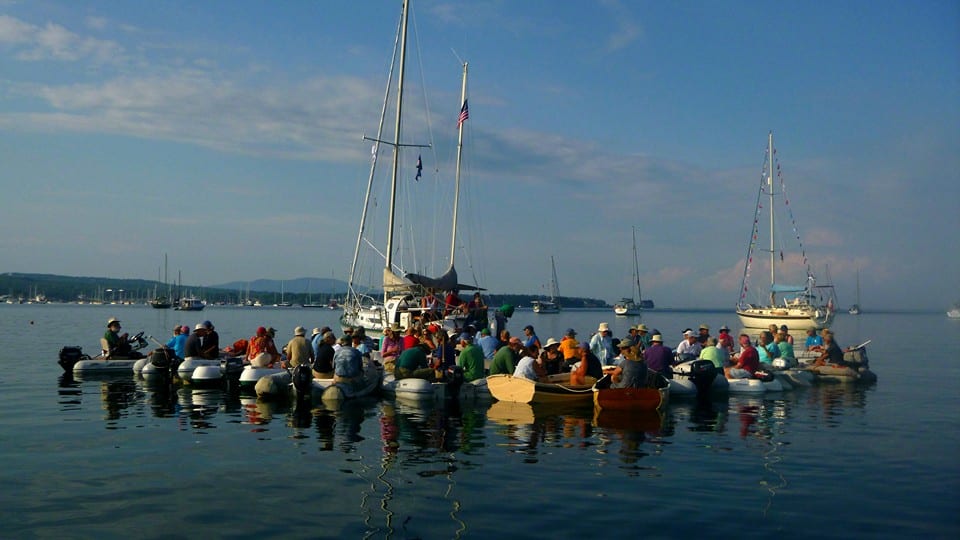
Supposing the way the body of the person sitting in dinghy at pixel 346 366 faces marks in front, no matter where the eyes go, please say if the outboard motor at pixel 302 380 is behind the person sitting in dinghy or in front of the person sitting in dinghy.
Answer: behind

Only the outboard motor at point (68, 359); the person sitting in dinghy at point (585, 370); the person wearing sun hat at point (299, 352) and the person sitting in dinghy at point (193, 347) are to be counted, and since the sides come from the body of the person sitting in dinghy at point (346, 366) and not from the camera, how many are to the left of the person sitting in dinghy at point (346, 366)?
3

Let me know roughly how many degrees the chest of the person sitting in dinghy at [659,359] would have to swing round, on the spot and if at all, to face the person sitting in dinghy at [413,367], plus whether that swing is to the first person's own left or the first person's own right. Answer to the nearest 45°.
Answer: approximately 90° to the first person's own left

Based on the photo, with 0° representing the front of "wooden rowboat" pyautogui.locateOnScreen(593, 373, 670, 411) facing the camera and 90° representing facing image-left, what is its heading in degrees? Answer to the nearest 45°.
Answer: approximately 180°

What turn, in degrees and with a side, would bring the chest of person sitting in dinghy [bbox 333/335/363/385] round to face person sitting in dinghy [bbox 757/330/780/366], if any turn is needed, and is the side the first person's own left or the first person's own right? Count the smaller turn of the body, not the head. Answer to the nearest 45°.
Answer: approximately 45° to the first person's own right

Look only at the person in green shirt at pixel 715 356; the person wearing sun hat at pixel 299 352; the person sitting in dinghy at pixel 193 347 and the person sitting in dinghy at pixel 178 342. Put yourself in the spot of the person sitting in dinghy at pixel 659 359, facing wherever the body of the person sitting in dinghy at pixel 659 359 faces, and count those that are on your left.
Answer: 3

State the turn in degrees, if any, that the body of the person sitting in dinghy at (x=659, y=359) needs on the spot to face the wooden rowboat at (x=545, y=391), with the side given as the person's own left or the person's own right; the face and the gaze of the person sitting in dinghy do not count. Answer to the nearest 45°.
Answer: approximately 135° to the person's own left

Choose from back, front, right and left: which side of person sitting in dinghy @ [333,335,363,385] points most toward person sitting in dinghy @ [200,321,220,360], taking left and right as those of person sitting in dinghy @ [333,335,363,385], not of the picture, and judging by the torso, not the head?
left

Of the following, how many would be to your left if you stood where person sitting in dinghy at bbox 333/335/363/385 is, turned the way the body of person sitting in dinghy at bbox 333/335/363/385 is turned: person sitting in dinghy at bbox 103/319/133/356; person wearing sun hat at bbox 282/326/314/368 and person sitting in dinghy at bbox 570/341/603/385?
2

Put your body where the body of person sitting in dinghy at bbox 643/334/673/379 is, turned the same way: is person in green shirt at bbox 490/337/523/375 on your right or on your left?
on your left

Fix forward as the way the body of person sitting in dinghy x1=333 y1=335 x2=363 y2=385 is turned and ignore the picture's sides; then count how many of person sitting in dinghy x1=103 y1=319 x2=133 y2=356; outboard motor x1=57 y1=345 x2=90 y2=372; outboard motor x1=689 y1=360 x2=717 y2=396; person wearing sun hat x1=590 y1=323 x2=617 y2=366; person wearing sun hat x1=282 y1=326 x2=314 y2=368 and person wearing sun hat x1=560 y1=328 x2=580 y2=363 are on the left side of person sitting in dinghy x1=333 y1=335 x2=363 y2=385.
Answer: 3

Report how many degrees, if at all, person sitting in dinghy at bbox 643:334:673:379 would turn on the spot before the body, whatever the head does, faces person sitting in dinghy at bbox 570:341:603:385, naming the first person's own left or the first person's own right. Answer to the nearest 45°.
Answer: approximately 135° to the first person's own left

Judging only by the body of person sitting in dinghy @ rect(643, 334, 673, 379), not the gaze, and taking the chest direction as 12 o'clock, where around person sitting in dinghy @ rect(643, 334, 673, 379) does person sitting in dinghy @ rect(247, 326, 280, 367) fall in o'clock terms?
person sitting in dinghy @ rect(247, 326, 280, 367) is roughly at 9 o'clock from person sitting in dinghy @ rect(643, 334, 673, 379).

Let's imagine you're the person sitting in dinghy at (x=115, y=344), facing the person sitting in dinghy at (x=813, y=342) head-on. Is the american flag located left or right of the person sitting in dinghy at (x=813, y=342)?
left
